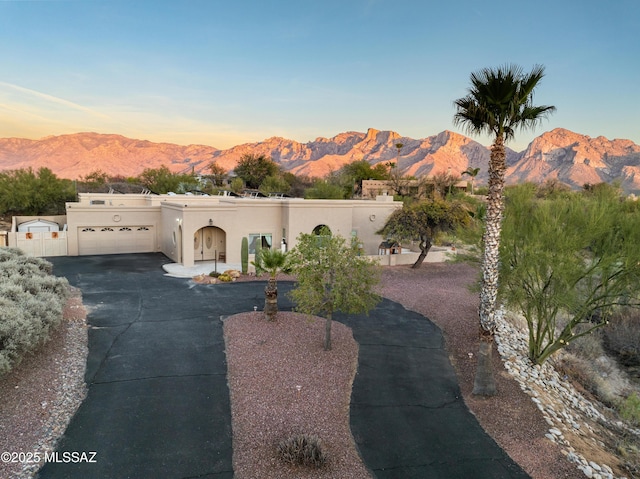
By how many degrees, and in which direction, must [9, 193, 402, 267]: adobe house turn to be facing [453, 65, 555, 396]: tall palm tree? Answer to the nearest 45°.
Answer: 0° — it already faces it

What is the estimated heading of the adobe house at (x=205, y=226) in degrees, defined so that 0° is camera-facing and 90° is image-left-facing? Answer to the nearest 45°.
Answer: approximately 0°

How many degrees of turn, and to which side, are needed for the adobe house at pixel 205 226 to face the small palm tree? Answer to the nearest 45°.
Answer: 0° — it already faces it

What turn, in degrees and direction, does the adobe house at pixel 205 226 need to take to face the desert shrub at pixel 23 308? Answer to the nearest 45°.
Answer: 0° — it already faces it

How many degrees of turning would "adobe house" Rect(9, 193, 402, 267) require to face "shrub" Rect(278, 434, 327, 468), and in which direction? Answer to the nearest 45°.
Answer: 0° — it already faces it

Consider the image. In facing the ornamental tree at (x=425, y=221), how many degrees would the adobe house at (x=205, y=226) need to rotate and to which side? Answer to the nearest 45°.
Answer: approximately 45° to its left

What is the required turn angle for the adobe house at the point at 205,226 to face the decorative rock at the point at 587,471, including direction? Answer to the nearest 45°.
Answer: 0° — it already faces it
